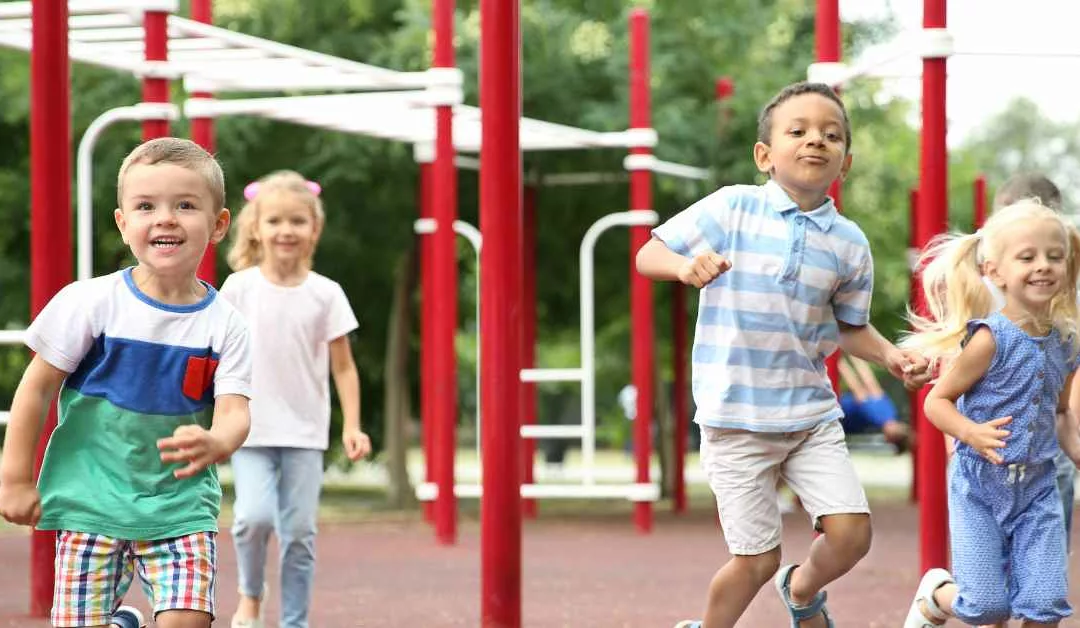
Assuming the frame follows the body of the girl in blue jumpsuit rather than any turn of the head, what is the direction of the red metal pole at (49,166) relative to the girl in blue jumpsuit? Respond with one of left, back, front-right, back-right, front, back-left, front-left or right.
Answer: back-right

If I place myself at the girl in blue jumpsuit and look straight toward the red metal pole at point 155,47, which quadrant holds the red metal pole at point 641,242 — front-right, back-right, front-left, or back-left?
front-right

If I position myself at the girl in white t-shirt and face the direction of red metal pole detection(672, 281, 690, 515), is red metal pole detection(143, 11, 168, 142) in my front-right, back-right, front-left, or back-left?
front-left

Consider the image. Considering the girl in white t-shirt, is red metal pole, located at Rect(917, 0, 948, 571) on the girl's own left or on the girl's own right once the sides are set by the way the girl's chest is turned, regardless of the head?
on the girl's own left

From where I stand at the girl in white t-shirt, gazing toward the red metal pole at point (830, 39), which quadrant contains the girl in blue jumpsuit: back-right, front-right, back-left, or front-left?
front-right

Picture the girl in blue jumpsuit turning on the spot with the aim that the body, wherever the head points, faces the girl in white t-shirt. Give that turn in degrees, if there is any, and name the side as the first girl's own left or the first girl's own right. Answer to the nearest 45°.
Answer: approximately 135° to the first girl's own right

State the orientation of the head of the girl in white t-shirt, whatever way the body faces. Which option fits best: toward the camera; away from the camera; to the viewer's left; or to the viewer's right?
toward the camera

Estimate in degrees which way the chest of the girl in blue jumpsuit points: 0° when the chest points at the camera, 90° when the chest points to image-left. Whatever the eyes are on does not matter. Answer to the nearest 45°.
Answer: approximately 315°

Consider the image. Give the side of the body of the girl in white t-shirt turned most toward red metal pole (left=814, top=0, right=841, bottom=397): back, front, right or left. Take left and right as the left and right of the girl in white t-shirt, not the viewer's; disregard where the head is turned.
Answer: left

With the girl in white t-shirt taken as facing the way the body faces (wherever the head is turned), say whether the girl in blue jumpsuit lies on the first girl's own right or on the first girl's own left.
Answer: on the first girl's own left

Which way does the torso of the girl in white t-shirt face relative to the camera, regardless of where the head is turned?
toward the camera

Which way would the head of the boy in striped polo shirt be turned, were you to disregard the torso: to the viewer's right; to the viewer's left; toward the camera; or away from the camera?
toward the camera

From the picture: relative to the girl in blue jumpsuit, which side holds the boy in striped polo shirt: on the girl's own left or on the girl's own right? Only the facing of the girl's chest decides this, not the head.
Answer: on the girl's own right

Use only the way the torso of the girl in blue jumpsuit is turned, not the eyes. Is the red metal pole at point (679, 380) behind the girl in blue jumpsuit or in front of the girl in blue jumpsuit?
behind
